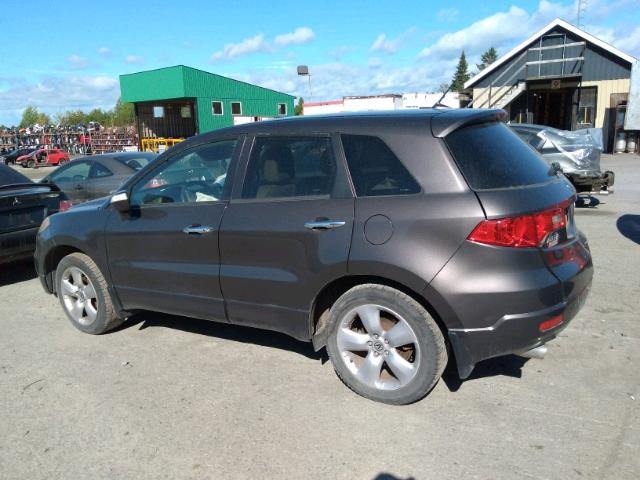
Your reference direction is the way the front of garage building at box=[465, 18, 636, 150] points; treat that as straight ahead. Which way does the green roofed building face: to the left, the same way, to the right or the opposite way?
the same way

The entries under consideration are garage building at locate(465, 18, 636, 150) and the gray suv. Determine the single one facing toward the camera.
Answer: the garage building

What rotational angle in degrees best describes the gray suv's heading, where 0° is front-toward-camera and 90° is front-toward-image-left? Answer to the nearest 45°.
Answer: approximately 135°

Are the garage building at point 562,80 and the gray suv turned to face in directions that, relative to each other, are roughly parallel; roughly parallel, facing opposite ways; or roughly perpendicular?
roughly perpendicular

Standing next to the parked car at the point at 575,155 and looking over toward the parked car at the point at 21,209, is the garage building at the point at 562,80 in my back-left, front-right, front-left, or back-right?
back-right

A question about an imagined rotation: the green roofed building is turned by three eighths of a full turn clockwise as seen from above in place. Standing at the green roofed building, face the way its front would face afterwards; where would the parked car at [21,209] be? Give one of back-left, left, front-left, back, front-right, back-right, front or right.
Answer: back

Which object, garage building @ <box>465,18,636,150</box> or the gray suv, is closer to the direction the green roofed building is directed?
the gray suv

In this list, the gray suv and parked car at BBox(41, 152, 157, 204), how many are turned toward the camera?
0

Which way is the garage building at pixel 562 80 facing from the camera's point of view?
toward the camera

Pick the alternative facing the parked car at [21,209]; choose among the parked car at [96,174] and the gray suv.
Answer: the gray suv

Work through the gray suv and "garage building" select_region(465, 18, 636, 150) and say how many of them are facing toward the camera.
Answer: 1

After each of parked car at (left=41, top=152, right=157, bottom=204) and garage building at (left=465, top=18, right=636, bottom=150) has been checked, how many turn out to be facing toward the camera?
1

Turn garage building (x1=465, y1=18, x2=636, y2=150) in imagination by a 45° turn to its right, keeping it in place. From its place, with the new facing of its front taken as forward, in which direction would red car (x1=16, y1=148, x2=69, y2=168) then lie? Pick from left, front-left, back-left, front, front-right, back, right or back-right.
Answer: front-right

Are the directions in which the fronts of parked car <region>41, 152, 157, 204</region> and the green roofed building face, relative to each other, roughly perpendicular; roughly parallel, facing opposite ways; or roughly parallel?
roughly perpendicular

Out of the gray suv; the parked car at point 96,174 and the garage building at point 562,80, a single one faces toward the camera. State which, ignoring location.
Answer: the garage building

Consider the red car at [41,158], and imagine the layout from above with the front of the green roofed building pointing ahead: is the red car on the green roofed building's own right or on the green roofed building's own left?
on the green roofed building's own right

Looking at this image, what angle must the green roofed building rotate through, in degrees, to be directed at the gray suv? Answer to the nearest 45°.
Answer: approximately 45° to its left
